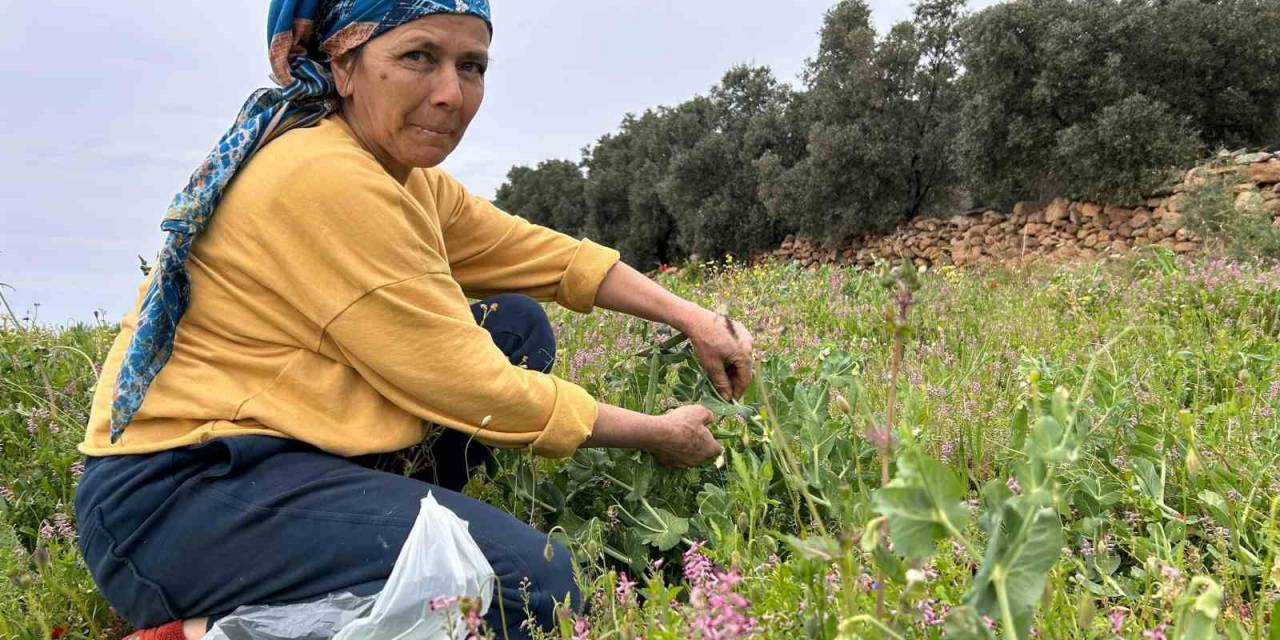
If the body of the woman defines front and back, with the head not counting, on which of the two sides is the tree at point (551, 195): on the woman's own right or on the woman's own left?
on the woman's own left

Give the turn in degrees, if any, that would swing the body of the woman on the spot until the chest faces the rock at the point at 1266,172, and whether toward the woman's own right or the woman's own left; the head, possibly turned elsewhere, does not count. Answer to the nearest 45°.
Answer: approximately 45° to the woman's own left

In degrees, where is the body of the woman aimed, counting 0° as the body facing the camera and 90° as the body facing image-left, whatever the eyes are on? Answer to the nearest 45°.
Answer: approximately 270°

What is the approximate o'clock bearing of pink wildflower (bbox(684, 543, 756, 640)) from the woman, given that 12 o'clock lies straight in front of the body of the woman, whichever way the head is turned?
The pink wildflower is roughly at 2 o'clock from the woman.

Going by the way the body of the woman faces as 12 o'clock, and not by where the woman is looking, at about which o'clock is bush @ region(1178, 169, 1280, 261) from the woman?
The bush is roughly at 11 o'clock from the woman.

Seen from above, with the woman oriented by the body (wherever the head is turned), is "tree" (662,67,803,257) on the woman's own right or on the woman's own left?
on the woman's own left

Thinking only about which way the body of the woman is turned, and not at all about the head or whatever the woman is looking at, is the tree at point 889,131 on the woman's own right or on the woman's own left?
on the woman's own left
